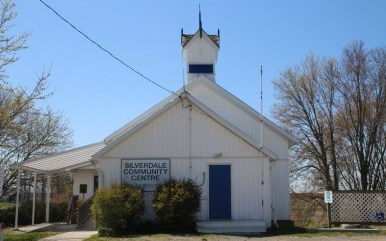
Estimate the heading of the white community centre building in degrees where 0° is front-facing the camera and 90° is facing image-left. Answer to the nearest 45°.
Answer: approximately 0°
